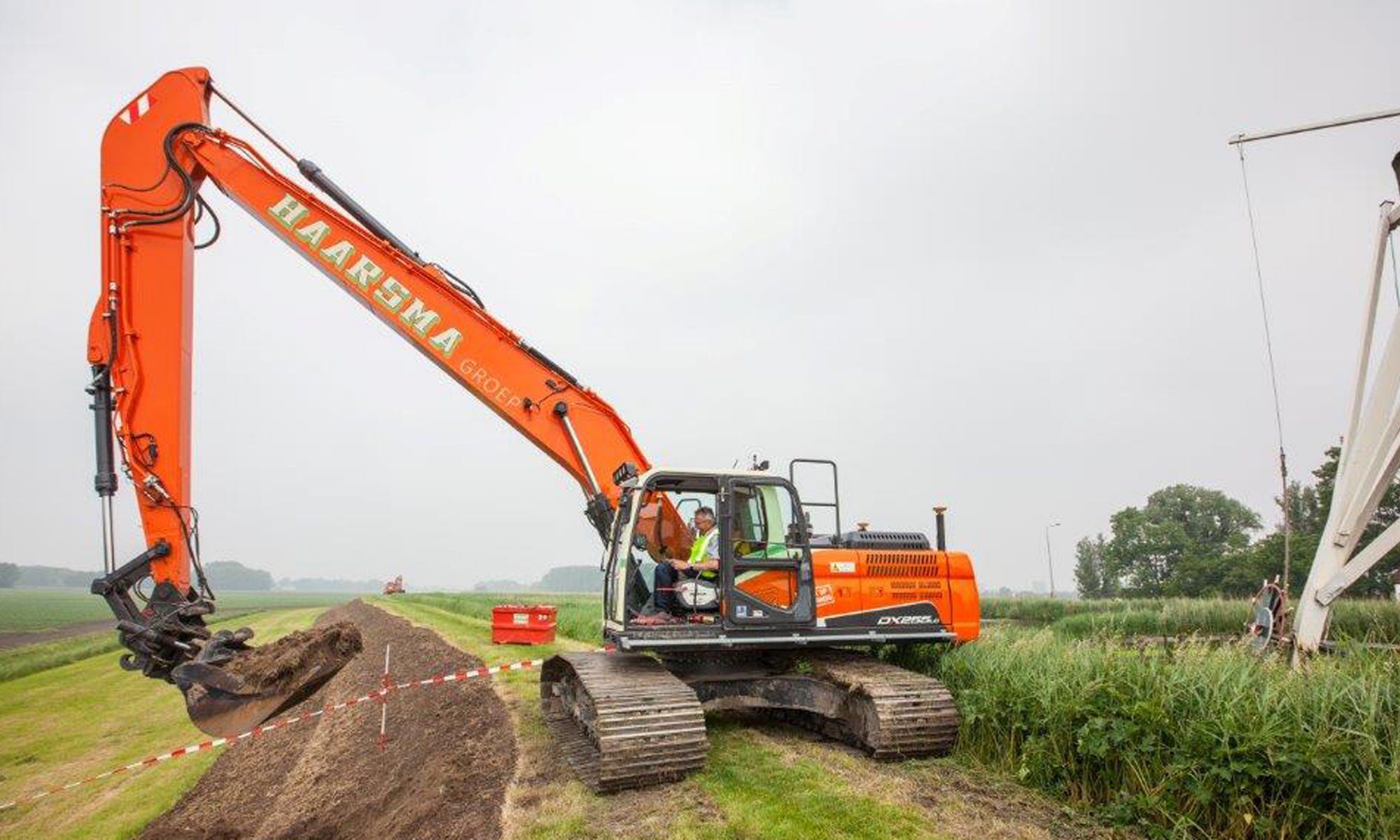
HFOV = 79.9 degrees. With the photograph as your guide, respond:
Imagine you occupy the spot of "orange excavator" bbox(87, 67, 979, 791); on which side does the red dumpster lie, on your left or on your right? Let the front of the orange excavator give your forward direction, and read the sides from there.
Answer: on your right

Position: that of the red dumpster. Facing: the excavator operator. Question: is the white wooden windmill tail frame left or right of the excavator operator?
left

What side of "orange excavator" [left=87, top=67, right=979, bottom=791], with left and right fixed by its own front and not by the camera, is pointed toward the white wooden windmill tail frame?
back

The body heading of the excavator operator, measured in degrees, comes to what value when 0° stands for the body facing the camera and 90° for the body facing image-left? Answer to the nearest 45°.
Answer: approximately 90°

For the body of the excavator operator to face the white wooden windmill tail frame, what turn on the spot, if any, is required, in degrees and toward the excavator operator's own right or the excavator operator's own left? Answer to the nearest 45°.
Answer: approximately 180°

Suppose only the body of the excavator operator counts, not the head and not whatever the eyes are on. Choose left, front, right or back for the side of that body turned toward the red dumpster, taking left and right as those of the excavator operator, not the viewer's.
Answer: right

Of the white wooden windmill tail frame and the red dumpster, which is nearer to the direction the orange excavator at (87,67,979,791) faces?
the red dumpster

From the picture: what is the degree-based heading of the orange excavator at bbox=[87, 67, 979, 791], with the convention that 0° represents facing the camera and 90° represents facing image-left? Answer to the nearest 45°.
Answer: approximately 90°

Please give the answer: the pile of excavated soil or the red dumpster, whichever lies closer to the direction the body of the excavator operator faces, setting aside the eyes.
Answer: the pile of excavated soil
